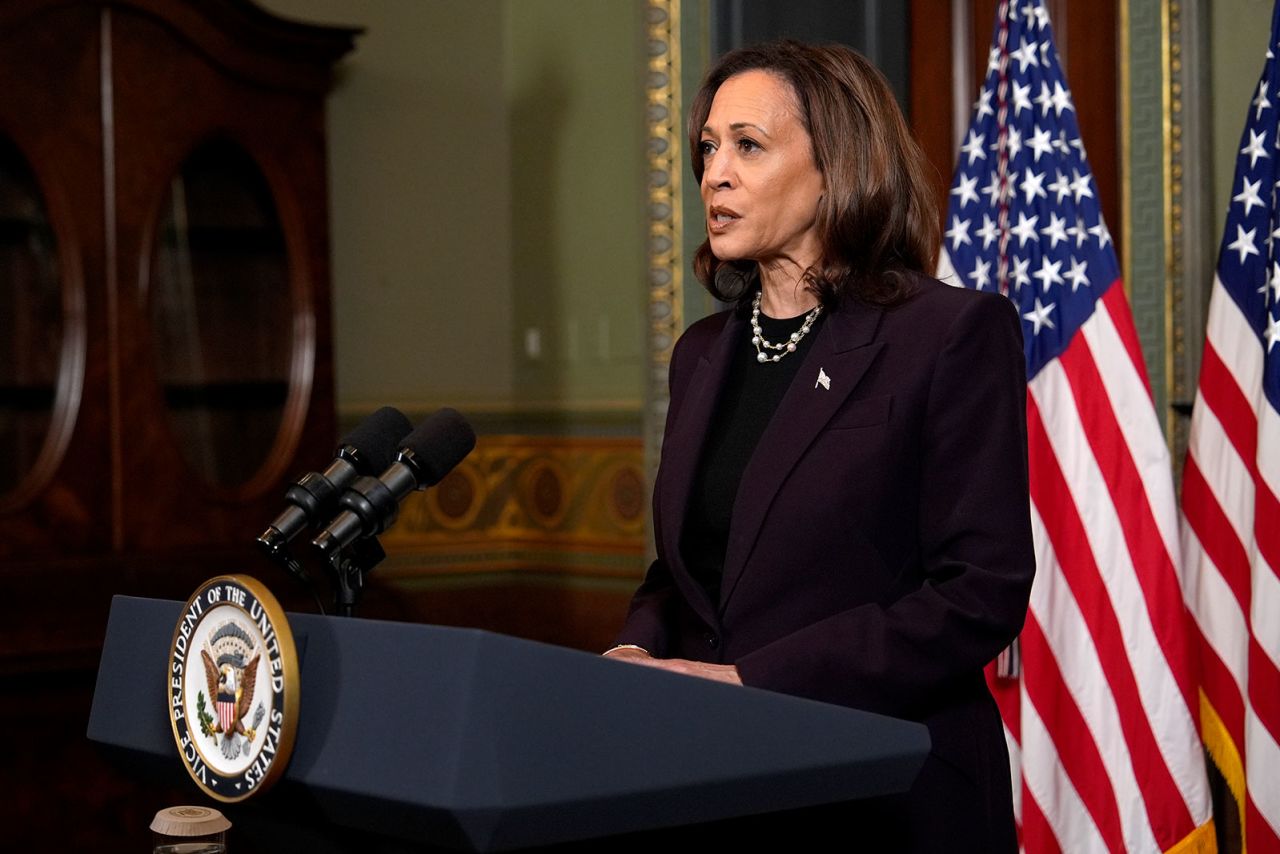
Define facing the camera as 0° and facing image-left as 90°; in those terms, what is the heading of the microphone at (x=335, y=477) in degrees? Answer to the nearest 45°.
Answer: approximately 225°

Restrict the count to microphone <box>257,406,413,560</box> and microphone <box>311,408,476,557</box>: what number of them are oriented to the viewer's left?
0

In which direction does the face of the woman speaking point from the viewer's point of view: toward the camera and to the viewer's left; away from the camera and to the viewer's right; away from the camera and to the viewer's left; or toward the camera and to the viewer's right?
toward the camera and to the viewer's left

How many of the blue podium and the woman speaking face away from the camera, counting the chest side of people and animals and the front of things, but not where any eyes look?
0

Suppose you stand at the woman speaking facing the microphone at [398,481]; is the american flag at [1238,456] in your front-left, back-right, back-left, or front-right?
back-right

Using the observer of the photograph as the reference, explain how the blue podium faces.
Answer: facing the viewer and to the left of the viewer

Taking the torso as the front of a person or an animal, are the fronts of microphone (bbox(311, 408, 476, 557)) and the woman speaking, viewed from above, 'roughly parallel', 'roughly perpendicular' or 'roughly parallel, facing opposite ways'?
roughly parallel, facing opposite ways

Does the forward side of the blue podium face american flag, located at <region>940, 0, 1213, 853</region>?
no

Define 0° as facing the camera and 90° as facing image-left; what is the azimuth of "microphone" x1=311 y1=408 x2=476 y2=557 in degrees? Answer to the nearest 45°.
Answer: approximately 225°

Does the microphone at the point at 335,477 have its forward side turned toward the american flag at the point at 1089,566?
yes

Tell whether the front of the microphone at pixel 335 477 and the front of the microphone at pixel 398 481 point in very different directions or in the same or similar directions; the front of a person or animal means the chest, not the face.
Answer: same or similar directions

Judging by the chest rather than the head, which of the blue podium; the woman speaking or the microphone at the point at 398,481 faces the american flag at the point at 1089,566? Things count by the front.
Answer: the microphone

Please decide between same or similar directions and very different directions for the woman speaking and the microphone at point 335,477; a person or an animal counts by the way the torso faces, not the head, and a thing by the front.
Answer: very different directions

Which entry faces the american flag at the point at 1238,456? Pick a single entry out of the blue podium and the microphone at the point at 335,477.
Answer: the microphone

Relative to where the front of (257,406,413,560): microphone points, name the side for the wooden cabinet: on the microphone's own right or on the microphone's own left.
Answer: on the microphone's own left
